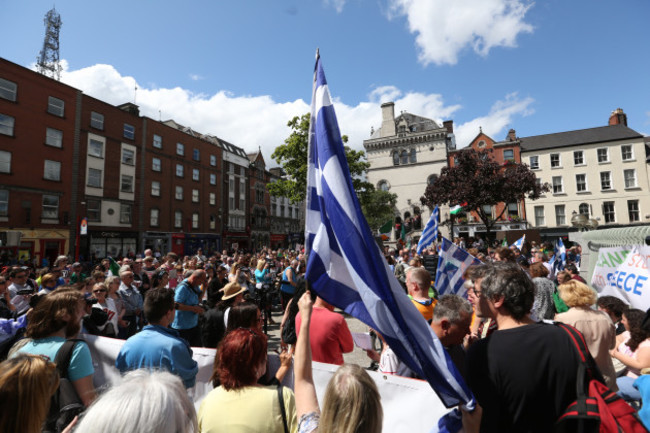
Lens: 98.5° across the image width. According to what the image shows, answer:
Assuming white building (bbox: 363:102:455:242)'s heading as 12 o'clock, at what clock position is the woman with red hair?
The woman with red hair is roughly at 12 o'clock from the white building.

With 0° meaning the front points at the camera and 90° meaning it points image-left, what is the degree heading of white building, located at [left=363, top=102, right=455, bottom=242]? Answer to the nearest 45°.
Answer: approximately 0°

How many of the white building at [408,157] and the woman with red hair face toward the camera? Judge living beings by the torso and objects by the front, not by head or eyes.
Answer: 1

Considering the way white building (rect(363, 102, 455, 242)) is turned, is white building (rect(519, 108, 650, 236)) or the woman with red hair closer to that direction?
the woman with red hair

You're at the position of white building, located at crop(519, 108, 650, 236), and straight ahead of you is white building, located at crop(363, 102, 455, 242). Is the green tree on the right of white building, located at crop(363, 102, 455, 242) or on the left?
left

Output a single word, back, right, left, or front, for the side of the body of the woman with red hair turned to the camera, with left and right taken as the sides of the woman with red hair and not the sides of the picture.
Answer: back

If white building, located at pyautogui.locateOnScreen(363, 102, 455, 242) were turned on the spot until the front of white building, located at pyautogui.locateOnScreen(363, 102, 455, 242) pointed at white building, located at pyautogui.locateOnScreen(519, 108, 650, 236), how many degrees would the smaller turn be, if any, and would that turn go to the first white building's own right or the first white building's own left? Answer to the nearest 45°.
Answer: approximately 90° to the first white building's own left

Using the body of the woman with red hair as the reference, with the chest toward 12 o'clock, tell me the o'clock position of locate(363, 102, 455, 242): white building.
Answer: The white building is roughly at 1 o'clock from the woman with red hair.
